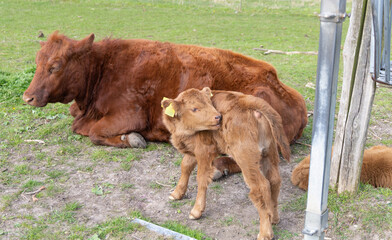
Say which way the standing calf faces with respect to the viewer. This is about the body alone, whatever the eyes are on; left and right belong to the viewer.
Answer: facing away from the viewer and to the left of the viewer

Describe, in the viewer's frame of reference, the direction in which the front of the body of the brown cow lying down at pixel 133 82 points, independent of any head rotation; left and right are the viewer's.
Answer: facing to the left of the viewer

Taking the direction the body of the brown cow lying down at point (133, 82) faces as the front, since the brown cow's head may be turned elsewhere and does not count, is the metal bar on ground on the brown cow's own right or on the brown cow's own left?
on the brown cow's own left

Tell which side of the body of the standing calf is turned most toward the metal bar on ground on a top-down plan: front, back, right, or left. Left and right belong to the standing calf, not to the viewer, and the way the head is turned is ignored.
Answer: left

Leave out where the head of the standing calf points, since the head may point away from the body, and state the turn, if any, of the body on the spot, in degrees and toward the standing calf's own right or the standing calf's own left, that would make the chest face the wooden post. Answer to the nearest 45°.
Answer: approximately 135° to the standing calf's own right

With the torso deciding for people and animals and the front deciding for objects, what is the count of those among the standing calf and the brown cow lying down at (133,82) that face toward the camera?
0

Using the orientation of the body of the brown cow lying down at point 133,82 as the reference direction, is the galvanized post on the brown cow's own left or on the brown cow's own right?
on the brown cow's own left

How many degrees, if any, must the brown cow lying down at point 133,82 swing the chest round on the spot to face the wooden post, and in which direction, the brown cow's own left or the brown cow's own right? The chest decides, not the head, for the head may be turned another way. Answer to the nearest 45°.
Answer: approximately 135° to the brown cow's own left

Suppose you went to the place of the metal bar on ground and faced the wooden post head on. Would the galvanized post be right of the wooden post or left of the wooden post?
right
